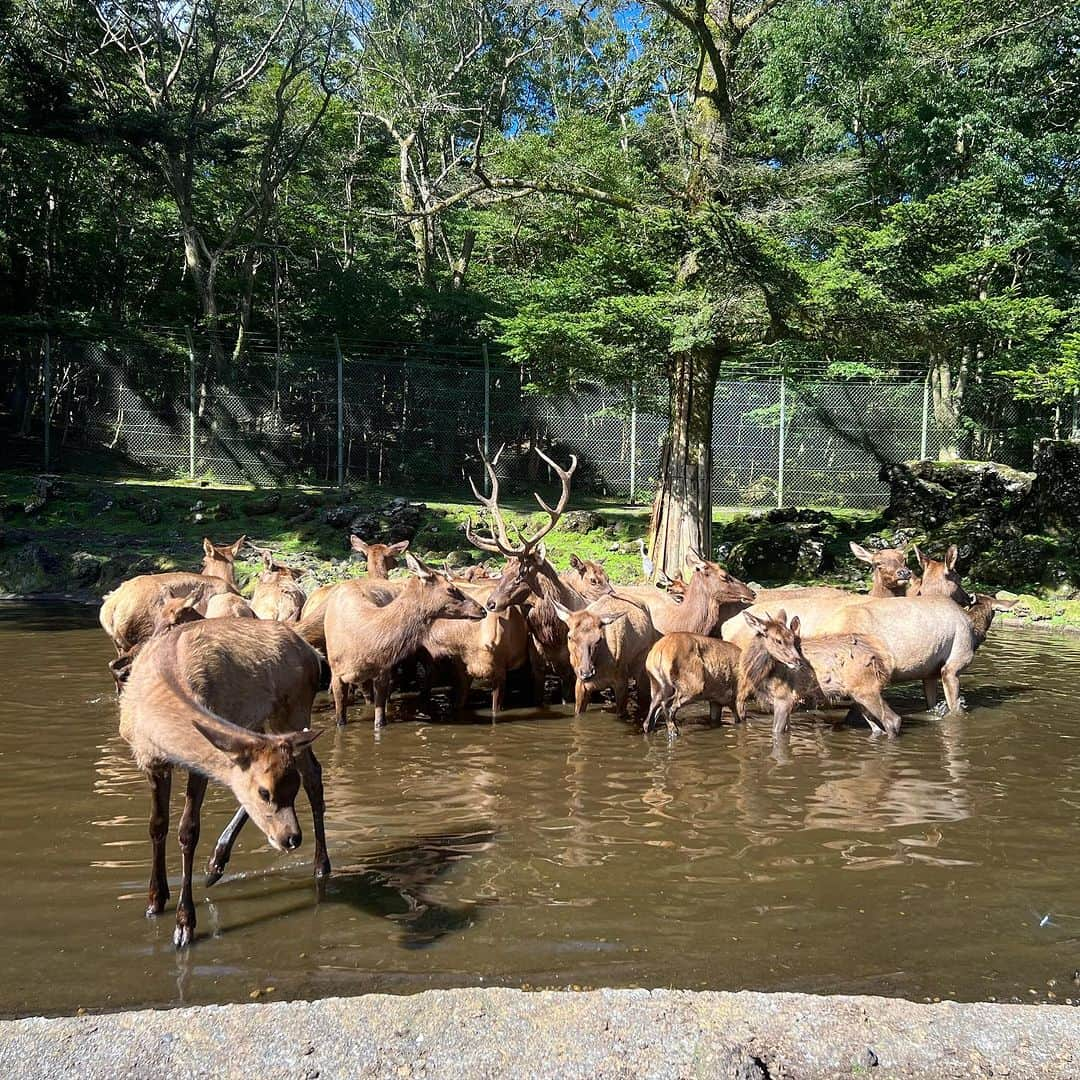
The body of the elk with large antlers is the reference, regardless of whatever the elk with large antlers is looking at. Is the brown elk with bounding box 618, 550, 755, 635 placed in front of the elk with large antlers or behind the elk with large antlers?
behind

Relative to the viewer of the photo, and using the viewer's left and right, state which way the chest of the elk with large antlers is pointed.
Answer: facing the viewer and to the left of the viewer

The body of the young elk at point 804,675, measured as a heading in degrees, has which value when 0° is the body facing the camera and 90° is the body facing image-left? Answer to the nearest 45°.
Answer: approximately 90°

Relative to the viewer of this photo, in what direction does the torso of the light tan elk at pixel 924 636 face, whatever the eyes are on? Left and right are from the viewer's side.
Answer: facing to the right of the viewer

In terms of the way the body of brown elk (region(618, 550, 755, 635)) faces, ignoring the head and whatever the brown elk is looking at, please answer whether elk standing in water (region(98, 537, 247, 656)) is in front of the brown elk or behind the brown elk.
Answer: behind

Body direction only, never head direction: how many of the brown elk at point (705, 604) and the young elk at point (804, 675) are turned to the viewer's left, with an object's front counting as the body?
1

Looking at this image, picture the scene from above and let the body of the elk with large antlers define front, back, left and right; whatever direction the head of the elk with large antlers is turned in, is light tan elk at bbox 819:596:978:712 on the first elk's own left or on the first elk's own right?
on the first elk's own left

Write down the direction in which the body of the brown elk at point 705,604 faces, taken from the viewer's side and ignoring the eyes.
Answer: to the viewer's right

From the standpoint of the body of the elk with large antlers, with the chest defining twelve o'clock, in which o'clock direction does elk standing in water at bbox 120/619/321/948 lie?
The elk standing in water is roughly at 11 o'clock from the elk with large antlers.

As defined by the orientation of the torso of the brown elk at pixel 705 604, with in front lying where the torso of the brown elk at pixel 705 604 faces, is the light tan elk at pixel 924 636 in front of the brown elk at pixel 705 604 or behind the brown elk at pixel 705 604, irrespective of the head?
in front

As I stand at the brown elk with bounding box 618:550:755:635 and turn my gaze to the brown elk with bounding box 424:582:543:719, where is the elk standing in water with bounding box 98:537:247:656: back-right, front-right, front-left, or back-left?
front-right

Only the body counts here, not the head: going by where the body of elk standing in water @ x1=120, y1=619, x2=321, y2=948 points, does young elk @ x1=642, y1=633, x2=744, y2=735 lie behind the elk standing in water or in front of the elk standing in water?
behind

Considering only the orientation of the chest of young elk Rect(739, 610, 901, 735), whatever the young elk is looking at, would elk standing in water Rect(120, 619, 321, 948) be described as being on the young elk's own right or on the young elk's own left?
on the young elk's own left

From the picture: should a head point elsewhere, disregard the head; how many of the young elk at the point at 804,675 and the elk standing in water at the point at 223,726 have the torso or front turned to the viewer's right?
0

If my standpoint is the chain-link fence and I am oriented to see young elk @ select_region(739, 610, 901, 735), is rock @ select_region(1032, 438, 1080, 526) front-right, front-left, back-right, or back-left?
front-left

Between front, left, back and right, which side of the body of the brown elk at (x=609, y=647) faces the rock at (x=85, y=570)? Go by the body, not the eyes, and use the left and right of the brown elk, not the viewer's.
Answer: right

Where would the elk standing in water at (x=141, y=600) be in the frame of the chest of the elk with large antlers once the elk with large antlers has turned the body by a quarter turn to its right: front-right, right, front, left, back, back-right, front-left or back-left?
front-left
